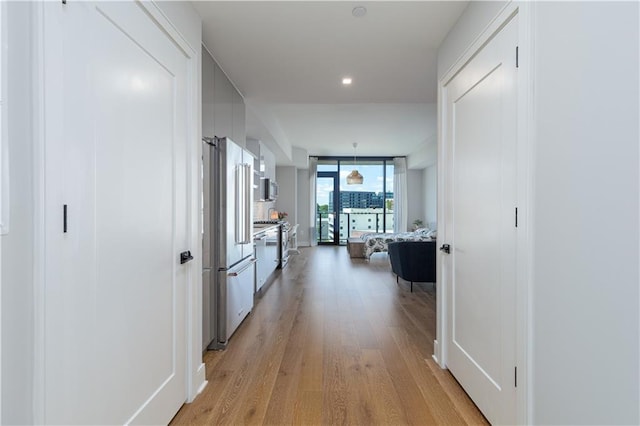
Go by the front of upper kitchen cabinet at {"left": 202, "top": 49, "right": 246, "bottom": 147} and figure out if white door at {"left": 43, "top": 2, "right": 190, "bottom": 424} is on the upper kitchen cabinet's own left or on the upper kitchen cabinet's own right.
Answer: on the upper kitchen cabinet's own right

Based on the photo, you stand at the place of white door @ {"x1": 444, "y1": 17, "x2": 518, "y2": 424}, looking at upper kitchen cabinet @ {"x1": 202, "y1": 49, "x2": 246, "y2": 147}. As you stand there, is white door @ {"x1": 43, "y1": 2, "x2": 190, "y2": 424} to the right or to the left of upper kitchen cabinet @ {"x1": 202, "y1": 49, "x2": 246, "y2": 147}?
left

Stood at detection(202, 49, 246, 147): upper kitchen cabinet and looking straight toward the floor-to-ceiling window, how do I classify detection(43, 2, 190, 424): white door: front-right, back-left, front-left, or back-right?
back-right

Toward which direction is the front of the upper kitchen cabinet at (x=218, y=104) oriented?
to the viewer's right

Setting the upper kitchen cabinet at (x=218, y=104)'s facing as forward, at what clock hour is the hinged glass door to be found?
The hinged glass door is roughly at 10 o'clock from the upper kitchen cabinet.

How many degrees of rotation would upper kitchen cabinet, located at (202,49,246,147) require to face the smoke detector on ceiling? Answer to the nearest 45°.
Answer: approximately 45° to its right

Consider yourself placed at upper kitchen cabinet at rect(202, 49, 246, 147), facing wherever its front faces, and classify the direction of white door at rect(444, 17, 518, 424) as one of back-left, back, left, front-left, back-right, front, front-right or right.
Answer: front-right
